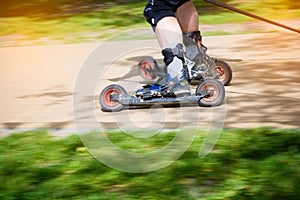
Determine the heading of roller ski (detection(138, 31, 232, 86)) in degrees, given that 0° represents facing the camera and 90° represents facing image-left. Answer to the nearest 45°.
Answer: approximately 90°

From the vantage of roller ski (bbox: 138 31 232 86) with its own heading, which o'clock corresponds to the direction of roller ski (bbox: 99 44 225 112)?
roller ski (bbox: 99 44 225 112) is roughly at 10 o'clock from roller ski (bbox: 138 31 232 86).

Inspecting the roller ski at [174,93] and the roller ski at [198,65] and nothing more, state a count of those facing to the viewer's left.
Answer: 2

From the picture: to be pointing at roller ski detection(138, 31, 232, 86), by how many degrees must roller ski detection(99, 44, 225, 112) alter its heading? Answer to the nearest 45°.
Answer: approximately 135° to its right

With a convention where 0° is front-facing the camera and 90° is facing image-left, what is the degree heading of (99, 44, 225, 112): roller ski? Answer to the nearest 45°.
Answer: approximately 90°
